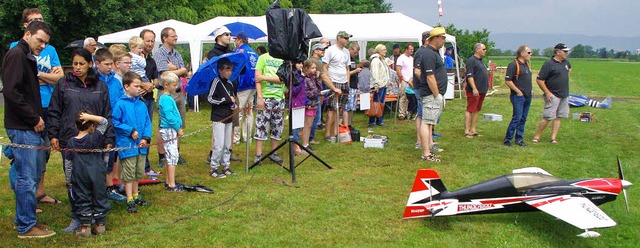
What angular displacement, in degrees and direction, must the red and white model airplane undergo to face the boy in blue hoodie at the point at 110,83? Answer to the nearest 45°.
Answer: approximately 180°

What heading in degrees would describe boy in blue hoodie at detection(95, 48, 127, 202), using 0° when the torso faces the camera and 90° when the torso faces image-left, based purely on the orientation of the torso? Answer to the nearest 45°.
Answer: approximately 315°

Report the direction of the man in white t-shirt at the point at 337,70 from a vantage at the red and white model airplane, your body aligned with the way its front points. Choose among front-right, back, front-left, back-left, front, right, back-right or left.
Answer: back-left

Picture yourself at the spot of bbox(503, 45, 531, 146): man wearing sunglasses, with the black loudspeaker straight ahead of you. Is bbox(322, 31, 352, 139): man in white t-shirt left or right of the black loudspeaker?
right

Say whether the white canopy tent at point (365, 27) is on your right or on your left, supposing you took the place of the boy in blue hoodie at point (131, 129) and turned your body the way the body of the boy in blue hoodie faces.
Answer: on your left

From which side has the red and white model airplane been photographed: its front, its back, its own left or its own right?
right

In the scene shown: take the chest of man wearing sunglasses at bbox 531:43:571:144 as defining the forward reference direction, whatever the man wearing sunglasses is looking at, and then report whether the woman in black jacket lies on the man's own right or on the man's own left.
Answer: on the man's own right
